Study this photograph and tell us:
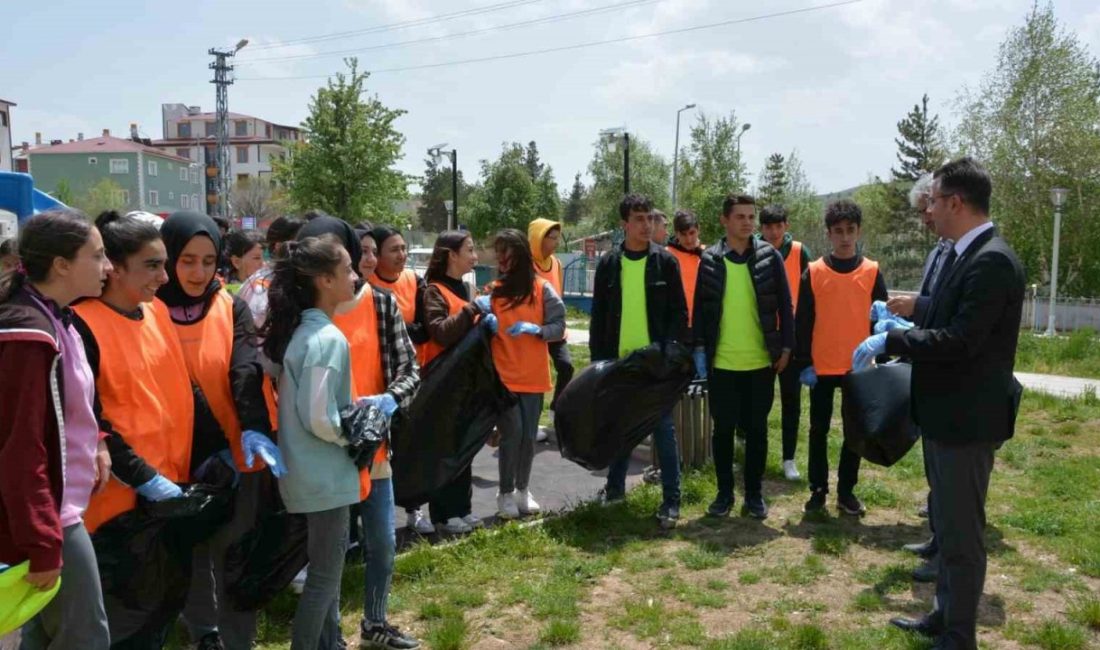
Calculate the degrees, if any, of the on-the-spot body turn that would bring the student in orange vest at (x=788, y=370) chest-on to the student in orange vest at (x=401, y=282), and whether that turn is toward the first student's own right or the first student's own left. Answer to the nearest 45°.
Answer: approximately 45° to the first student's own right

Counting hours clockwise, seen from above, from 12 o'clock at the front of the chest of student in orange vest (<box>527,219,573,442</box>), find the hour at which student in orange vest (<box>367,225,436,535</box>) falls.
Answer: student in orange vest (<box>367,225,436,535</box>) is roughly at 3 o'clock from student in orange vest (<box>527,219,573,442</box>).

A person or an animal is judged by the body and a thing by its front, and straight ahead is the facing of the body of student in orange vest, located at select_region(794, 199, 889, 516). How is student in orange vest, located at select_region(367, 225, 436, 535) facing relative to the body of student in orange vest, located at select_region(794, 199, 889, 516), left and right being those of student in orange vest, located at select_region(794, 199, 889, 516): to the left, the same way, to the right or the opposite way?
to the left

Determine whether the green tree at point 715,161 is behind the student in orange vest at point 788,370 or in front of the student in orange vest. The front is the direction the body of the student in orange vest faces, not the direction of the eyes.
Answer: behind

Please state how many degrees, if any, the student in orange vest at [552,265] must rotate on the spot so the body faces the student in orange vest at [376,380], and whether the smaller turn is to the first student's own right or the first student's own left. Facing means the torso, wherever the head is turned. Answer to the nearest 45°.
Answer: approximately 45° to the first student's own right

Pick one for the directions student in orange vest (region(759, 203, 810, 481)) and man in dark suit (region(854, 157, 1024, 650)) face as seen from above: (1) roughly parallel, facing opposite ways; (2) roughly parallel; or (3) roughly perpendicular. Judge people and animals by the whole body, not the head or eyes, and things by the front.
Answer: roughly perpendicular

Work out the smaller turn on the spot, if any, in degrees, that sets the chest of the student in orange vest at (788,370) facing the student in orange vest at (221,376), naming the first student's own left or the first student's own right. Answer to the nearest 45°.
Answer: approximately 45° to the first student's own right

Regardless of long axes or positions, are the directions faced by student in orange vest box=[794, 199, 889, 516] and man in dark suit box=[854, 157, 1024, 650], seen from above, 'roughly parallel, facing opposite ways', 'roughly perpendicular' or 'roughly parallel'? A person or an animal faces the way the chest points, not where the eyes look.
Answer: roughly perpendicular

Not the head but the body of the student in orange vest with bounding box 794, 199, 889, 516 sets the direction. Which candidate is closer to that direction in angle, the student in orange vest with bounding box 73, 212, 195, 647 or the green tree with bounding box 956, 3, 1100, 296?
the student in orange vest

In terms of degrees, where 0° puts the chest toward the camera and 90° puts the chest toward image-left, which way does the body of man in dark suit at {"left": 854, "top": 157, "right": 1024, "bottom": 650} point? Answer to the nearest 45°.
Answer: approximately 90°
